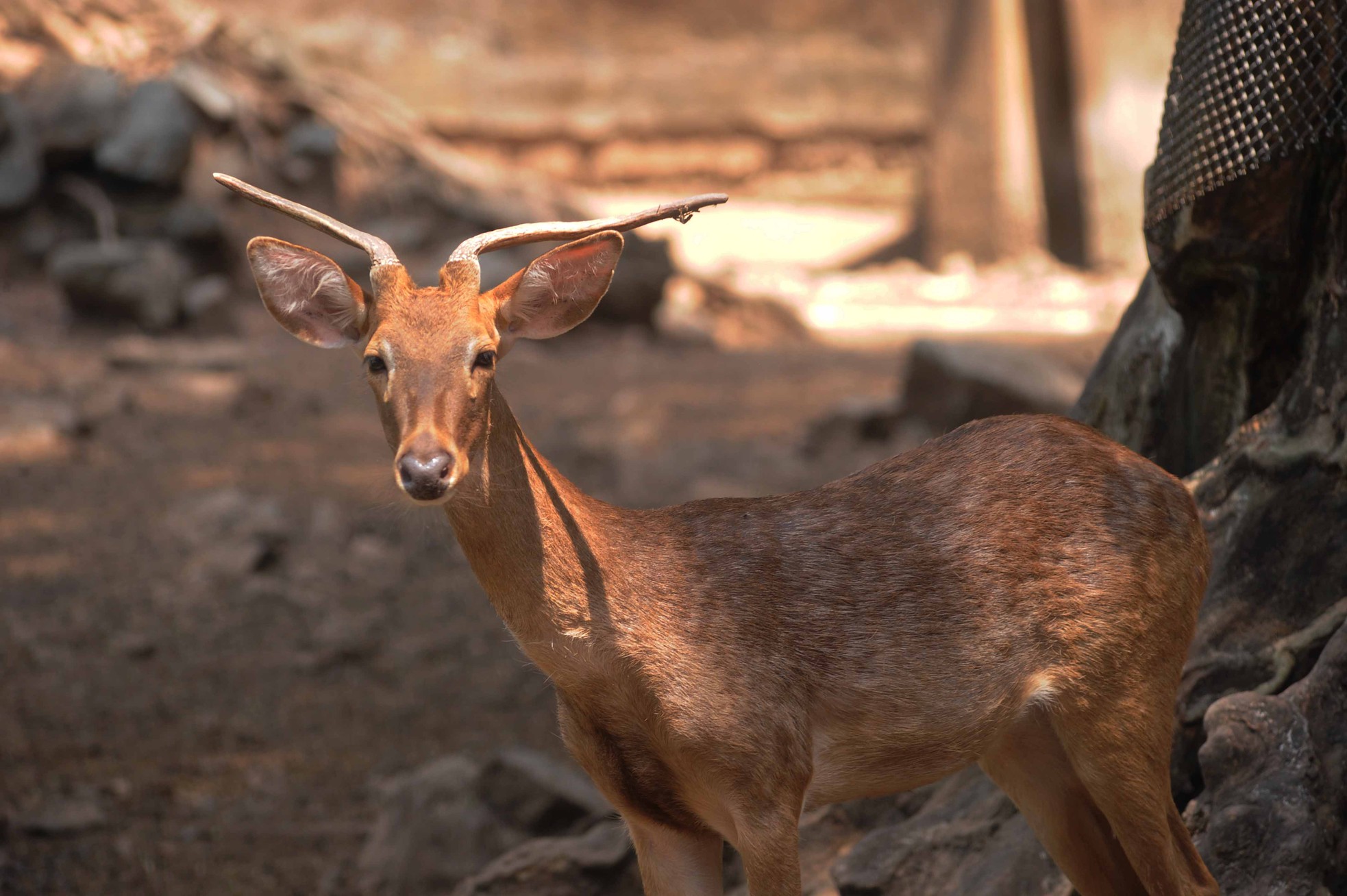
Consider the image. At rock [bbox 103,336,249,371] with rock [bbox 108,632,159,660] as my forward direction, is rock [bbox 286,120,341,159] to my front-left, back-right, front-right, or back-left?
back-left

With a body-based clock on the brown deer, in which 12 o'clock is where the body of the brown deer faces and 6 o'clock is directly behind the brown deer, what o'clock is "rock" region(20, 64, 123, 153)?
The rock is roughly at 2 o'clock from the brown deer.

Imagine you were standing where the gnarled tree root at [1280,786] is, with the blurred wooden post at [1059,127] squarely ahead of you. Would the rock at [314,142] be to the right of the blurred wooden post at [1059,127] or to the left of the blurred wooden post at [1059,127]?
left

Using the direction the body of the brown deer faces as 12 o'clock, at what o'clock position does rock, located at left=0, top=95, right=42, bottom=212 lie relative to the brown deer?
The rock is roughly at 2 o'clock from the brown deer.

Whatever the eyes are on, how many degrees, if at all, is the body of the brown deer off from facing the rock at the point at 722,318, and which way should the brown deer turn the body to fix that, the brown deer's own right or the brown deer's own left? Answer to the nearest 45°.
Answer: approximately 90° to the brown deer's own right

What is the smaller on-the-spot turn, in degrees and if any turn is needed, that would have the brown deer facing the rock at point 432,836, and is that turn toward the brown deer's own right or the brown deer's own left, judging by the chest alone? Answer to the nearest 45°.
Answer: approximately 45° to the brown deer's own right

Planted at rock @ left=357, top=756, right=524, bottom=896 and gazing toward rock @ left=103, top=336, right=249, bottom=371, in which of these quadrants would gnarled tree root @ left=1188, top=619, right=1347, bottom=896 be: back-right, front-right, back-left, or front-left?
back-right

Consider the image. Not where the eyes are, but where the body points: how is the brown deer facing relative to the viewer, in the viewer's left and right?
facing to the left of the viewer

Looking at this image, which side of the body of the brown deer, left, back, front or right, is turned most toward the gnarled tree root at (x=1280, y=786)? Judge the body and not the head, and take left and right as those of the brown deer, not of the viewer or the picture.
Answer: back
